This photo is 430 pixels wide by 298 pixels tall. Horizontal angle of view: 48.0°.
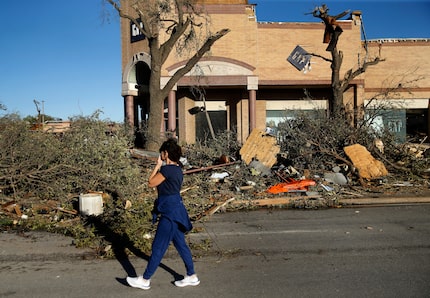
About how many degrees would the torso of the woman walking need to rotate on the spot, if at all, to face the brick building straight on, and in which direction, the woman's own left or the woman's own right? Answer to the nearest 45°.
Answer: approximately 90° to the woman's own right

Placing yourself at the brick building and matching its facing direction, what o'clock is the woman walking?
The woman walking is roughly at 12 o'clock from the brick building.

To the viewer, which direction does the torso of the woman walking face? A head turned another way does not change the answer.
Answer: to the viewer's left

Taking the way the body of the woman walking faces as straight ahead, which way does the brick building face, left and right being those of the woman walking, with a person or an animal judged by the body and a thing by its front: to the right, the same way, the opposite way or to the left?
to the left

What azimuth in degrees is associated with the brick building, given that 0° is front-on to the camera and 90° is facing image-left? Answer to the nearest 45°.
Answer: approximately 0°

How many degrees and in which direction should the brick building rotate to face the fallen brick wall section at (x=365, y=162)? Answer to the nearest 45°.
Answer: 0° — it already faces it

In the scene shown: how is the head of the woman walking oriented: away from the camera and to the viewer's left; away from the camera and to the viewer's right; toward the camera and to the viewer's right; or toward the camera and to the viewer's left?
away from the camera and to the viewer's left

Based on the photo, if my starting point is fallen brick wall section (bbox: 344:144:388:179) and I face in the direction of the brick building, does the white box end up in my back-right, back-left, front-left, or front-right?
back-left

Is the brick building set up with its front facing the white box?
yes
